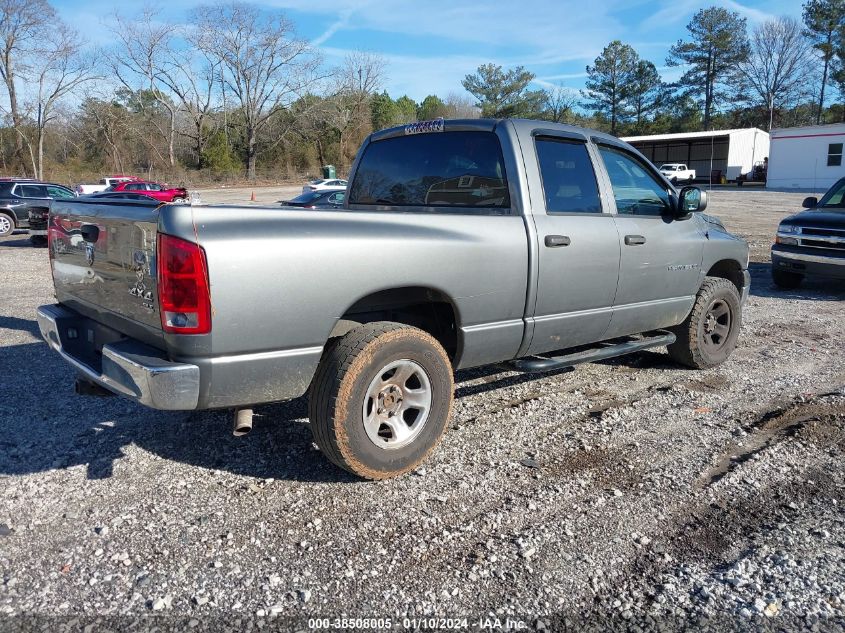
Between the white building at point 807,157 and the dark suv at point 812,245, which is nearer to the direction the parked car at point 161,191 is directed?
the white building

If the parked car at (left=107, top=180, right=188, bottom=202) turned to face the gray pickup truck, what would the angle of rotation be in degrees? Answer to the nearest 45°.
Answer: approximately 90° to its right

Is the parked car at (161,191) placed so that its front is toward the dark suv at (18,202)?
no

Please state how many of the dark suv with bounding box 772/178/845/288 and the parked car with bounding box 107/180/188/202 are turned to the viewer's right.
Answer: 1

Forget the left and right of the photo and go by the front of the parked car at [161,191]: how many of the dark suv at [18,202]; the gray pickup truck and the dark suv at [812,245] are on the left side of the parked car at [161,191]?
0

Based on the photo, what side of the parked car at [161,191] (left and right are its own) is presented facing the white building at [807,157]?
front

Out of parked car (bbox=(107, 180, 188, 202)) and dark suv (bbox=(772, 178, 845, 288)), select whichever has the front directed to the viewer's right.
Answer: the parked car

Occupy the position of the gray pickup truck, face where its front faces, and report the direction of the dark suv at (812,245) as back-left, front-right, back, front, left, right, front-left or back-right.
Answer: front

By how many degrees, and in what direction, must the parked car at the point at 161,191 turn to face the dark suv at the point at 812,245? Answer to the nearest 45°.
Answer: approximately 90° to its right

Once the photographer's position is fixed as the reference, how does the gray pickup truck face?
facing away from the viewer and to the right of the viewer

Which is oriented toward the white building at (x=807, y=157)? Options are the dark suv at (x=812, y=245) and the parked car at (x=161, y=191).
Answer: the parked car

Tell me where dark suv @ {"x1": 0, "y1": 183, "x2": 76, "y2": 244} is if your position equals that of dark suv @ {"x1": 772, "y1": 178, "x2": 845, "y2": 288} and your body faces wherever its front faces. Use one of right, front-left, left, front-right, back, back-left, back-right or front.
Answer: front-right

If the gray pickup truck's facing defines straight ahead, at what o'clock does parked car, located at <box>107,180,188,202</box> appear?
The parked car is roughly at 10 o'clock from the gray pickup truck.

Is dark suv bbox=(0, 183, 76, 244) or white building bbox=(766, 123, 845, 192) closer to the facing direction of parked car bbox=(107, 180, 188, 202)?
the white building

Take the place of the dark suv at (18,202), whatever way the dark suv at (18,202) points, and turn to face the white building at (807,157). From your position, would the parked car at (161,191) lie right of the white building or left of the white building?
left

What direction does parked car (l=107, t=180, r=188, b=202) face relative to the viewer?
to the viewer's right

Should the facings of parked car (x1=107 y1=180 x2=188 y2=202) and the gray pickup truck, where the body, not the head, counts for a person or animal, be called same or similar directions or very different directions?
same or similar directions

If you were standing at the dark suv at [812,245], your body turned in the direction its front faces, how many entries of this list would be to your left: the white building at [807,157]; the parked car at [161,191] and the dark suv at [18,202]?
0
